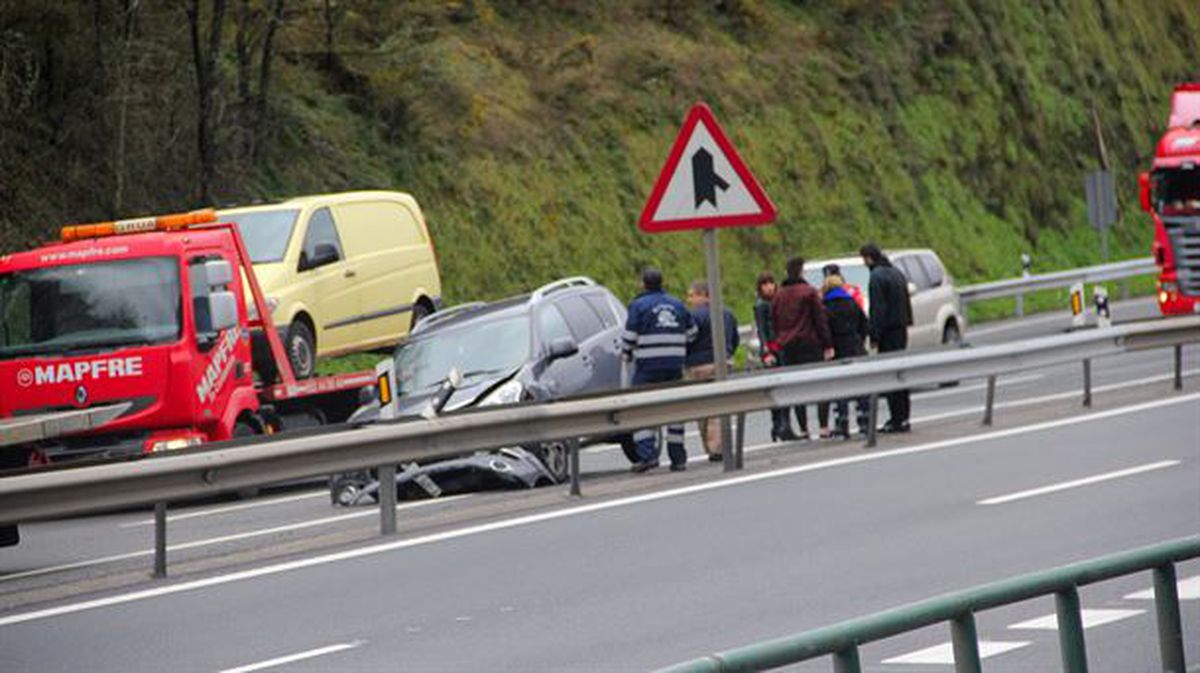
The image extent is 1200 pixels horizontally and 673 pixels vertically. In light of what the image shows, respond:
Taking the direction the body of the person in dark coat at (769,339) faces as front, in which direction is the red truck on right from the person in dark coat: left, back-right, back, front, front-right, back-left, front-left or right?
front-left

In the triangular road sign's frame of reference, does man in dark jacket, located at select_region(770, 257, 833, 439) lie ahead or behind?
behind

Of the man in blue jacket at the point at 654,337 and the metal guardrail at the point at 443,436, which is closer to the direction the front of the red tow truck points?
the metal guardrail

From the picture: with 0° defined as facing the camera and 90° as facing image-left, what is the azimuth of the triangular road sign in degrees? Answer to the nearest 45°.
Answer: approximately 0°

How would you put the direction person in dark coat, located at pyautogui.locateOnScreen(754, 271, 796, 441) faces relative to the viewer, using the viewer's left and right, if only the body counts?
facing to the right of the viewer

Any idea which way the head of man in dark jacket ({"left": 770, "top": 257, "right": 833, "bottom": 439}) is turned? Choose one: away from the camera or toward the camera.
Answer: away from the camera

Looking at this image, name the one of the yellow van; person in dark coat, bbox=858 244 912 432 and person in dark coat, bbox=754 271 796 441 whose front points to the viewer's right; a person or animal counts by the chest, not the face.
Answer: person in dark coat, bbox=754 271 796 441

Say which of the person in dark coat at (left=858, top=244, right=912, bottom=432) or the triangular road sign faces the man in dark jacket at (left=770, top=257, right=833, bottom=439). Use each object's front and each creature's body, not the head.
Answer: the person in dark coat

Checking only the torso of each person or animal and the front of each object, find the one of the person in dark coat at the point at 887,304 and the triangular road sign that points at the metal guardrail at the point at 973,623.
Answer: the triangular road sign

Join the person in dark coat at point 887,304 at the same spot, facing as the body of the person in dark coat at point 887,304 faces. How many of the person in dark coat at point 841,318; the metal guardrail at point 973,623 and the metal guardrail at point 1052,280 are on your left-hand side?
1
